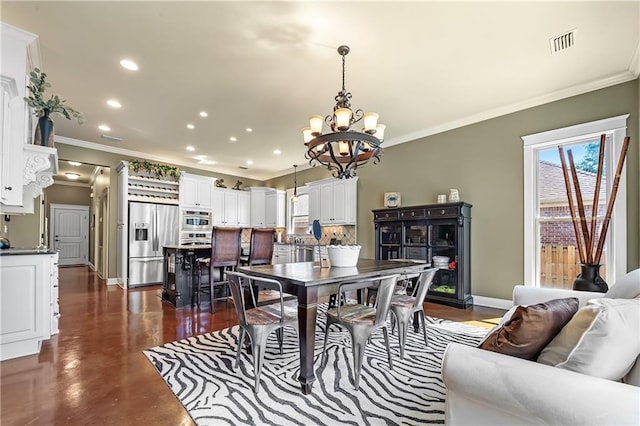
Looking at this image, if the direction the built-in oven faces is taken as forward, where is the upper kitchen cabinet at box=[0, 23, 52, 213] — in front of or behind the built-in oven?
in front

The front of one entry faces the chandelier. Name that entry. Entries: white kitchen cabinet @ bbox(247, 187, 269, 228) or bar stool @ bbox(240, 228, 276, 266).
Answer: the white kitchen cabinet

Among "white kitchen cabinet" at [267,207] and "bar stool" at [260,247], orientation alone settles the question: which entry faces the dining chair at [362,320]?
the white kitchen cabinet

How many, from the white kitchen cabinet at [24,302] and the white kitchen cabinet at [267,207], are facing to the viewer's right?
1

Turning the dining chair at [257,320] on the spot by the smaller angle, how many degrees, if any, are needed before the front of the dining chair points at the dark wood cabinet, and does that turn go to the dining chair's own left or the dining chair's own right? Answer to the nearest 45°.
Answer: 0° — it already faces it

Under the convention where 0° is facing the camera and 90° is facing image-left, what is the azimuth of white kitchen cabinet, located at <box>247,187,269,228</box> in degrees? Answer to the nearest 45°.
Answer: approximately 0°

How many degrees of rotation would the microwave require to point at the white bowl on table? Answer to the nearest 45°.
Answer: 0° — it already faces it

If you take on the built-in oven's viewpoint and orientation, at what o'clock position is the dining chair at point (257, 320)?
The dining chair is roughly at 12 o'clock from the built-in oven.

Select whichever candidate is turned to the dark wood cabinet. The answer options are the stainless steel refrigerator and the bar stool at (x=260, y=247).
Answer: the stainless steel refrigerator

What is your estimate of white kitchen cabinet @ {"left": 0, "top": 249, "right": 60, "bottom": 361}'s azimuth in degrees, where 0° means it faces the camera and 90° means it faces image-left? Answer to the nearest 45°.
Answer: approximately 270°

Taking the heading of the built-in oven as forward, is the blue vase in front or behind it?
in front

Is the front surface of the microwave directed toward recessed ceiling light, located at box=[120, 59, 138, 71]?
yes
